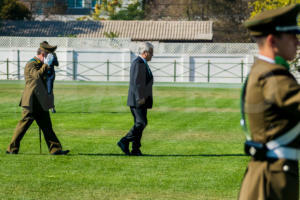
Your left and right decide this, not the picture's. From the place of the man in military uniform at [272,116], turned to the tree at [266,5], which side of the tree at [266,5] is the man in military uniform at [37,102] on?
left

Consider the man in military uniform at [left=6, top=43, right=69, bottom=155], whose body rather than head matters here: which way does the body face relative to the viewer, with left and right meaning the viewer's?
facing to the right of the viewer

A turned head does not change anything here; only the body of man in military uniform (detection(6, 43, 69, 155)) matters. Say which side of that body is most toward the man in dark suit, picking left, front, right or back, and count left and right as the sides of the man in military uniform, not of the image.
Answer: front

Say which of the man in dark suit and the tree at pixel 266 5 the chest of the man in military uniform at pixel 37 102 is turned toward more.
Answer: the man in dark suit
